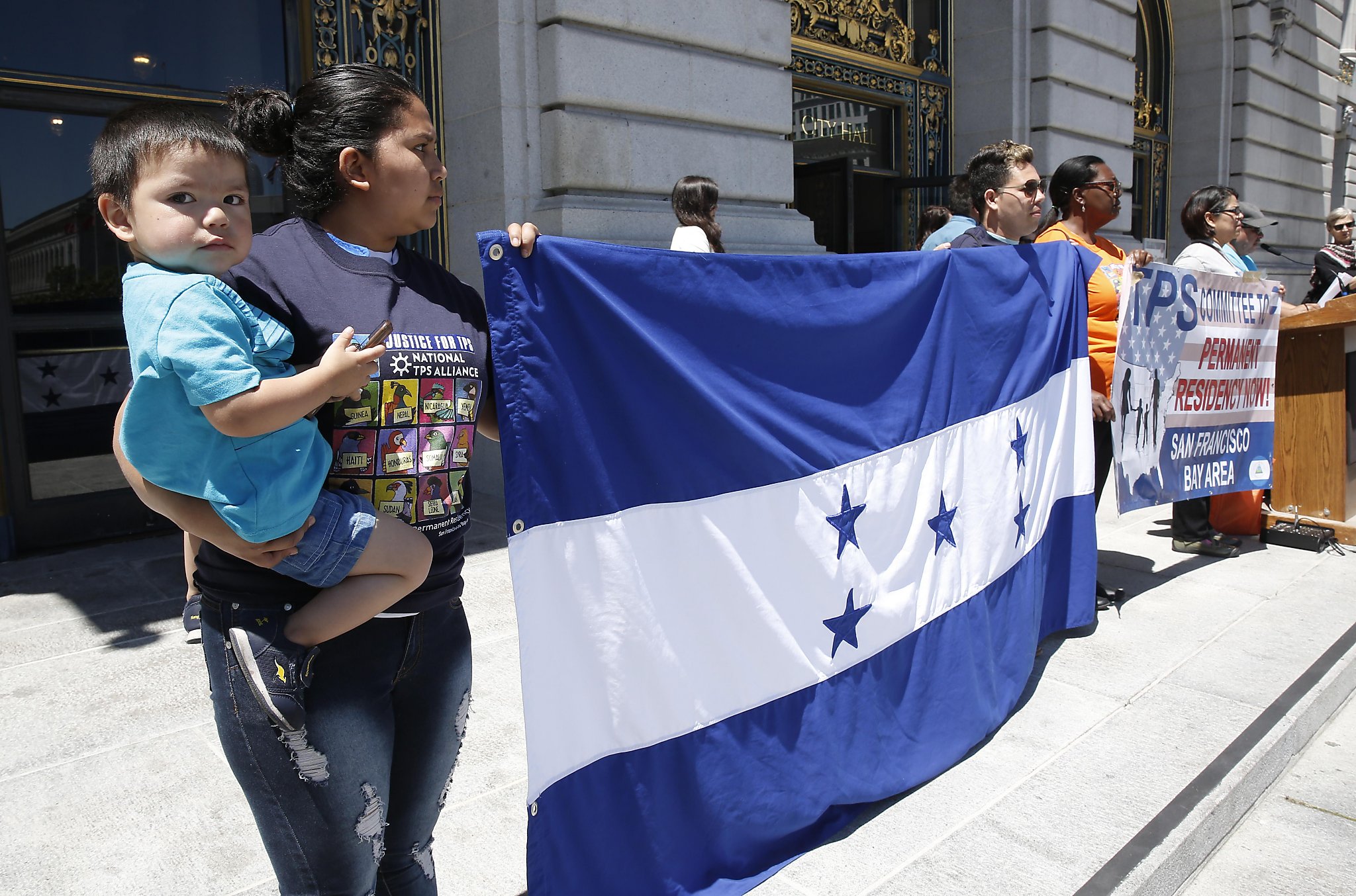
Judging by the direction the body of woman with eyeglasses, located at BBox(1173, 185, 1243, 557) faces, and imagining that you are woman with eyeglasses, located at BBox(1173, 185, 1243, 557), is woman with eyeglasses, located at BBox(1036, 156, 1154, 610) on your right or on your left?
on your right

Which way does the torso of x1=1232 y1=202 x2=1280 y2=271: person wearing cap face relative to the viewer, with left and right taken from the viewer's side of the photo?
facing to the right of the viewer

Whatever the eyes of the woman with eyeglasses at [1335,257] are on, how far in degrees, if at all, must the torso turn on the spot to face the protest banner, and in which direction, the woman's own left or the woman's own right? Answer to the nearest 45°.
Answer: approximately 45° to the woman's own right

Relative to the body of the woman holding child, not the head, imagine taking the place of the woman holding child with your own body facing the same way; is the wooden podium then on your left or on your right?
on your left

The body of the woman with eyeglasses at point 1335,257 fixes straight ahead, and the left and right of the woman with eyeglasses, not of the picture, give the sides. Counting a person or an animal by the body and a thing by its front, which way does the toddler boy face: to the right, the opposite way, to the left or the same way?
to the left

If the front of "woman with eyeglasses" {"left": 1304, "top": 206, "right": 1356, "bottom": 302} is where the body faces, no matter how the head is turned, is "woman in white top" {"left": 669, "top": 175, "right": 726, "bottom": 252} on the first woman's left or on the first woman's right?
on the first woman's right

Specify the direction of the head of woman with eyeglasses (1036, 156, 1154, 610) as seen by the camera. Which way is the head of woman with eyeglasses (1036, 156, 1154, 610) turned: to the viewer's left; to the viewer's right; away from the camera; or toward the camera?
to the viewer's right

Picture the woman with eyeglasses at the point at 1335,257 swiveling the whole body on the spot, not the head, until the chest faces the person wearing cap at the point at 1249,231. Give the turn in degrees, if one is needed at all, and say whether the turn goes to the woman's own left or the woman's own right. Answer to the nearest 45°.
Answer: approximately 45° to the woman's own right
